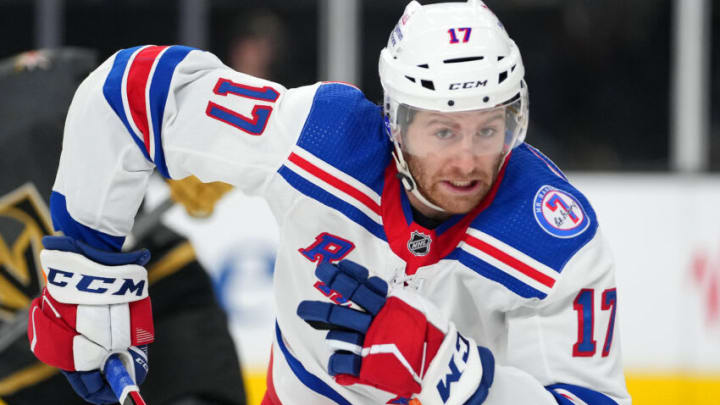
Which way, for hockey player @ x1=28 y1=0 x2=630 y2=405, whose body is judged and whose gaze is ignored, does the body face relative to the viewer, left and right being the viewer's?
facing the viewer

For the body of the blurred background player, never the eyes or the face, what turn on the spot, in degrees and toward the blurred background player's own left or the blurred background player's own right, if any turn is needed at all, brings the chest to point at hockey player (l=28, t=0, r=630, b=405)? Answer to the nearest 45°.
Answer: approximately 45° to the blurred background player's own left

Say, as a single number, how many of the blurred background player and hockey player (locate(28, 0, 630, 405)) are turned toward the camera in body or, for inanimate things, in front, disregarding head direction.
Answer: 2

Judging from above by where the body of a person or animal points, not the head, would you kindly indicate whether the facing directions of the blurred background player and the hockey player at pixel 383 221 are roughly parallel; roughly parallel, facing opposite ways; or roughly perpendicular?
roughly parallel

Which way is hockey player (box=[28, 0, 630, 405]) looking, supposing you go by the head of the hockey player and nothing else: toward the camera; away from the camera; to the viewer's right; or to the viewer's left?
toward the camera

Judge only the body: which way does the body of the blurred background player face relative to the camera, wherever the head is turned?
toward the camera

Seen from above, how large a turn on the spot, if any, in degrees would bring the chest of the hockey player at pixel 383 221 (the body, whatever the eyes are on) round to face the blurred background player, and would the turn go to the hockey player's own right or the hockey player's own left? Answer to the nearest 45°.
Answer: approximately 135° to the hockey player's own right
